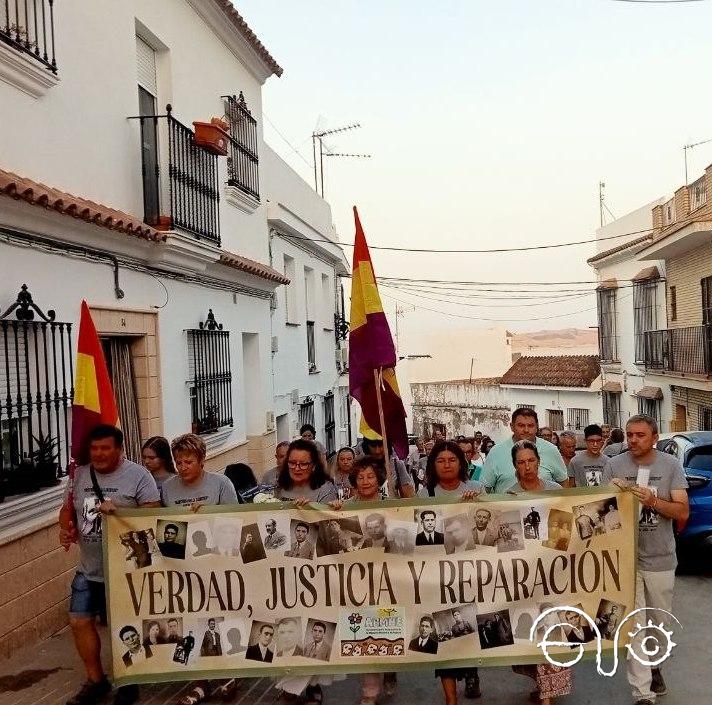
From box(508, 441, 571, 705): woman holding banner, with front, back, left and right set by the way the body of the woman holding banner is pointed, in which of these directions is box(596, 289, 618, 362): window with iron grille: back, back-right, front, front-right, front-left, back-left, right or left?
back

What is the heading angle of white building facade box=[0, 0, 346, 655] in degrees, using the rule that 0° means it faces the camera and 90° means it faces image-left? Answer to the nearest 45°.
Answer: approximately 315°

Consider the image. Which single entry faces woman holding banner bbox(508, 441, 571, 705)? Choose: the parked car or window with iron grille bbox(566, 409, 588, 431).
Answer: the window with iron grille

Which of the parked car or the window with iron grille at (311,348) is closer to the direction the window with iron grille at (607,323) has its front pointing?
the window with iron grille

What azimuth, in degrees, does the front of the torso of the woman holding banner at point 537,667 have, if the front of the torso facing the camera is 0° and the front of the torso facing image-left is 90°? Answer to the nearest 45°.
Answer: approximately 0°

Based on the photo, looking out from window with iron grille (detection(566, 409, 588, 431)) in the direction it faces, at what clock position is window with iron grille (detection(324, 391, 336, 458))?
window with iron grille (detection(324, 391, 336, 458)) is roughly at 1 o'clock from window with iron grille (detection(566, 409, 588, 431)).

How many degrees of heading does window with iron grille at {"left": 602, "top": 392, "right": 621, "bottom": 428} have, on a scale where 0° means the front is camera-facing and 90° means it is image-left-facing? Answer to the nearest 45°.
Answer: approximately 45°
